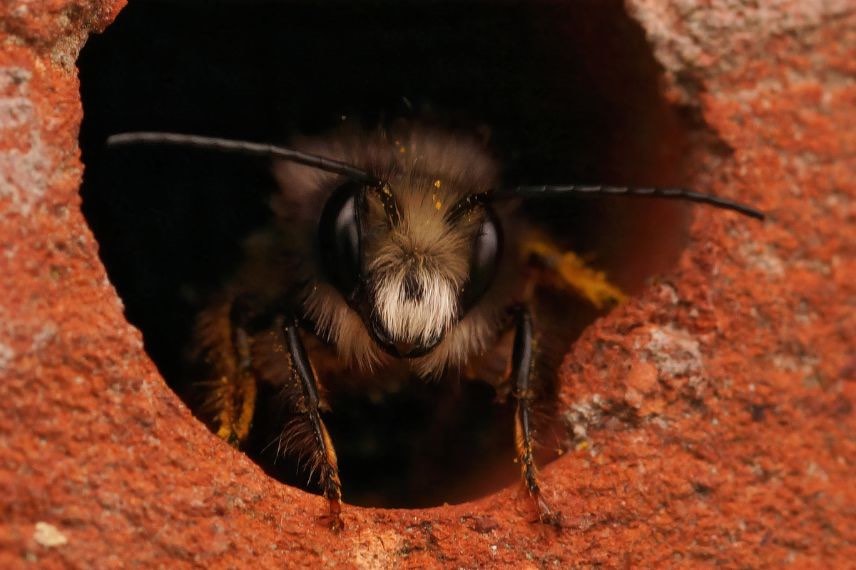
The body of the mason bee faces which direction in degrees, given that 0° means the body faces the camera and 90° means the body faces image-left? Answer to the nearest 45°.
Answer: approximately 0°
